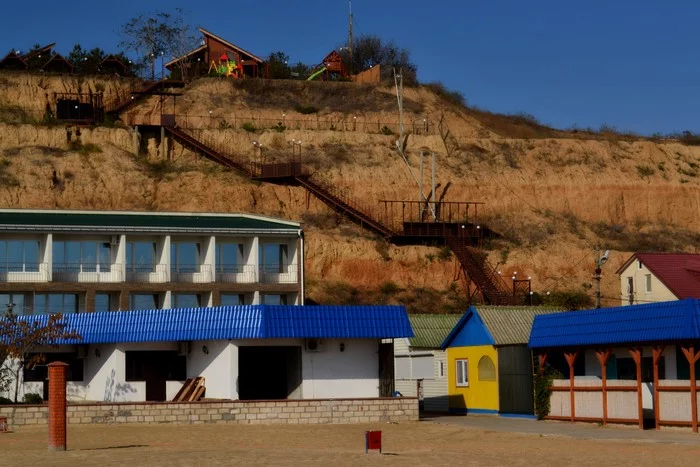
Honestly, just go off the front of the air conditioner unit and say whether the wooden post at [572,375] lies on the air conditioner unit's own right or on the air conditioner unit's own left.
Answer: on the air conditioner unit's own left

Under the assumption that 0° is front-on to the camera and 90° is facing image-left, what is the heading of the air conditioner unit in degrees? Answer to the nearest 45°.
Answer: approximately 0°

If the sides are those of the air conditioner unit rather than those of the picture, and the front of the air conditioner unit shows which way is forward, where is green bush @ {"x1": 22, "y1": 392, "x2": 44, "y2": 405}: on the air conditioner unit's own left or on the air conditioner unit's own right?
on the air conditioner unit's own right

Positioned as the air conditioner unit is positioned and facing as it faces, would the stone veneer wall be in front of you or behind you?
in front

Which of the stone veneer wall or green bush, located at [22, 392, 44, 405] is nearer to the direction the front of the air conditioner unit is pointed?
the stone veneer wall

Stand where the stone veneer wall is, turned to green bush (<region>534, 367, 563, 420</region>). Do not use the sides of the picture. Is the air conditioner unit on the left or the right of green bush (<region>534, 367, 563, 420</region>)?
left

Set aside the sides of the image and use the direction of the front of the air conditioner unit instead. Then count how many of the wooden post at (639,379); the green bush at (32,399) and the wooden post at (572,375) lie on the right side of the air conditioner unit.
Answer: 1

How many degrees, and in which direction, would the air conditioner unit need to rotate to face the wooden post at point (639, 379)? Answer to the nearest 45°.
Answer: approximately 45° to its left

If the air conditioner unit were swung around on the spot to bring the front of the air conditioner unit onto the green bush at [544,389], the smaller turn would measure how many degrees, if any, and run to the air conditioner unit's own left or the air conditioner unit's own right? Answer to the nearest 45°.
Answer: approximately 90° to the air conditioner unit's own left
